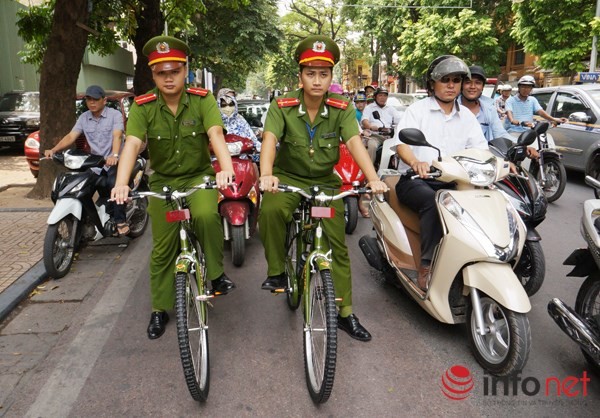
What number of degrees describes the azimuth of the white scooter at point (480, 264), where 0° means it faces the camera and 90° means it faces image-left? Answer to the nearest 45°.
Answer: approximately 315°

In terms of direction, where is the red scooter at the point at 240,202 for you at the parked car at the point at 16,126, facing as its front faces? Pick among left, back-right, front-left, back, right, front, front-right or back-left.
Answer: front-left

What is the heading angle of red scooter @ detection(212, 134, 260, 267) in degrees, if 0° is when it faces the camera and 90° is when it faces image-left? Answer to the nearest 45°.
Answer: approximately 0°

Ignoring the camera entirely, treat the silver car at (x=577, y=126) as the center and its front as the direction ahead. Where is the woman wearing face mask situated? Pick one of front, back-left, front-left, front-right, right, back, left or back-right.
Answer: right

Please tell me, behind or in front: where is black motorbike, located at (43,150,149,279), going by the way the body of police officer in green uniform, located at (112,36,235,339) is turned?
behind

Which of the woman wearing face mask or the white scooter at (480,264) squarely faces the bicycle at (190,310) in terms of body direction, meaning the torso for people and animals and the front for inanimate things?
the woman wearing face mask

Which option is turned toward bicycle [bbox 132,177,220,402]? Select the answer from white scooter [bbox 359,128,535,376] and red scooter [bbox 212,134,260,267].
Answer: the red scooter
